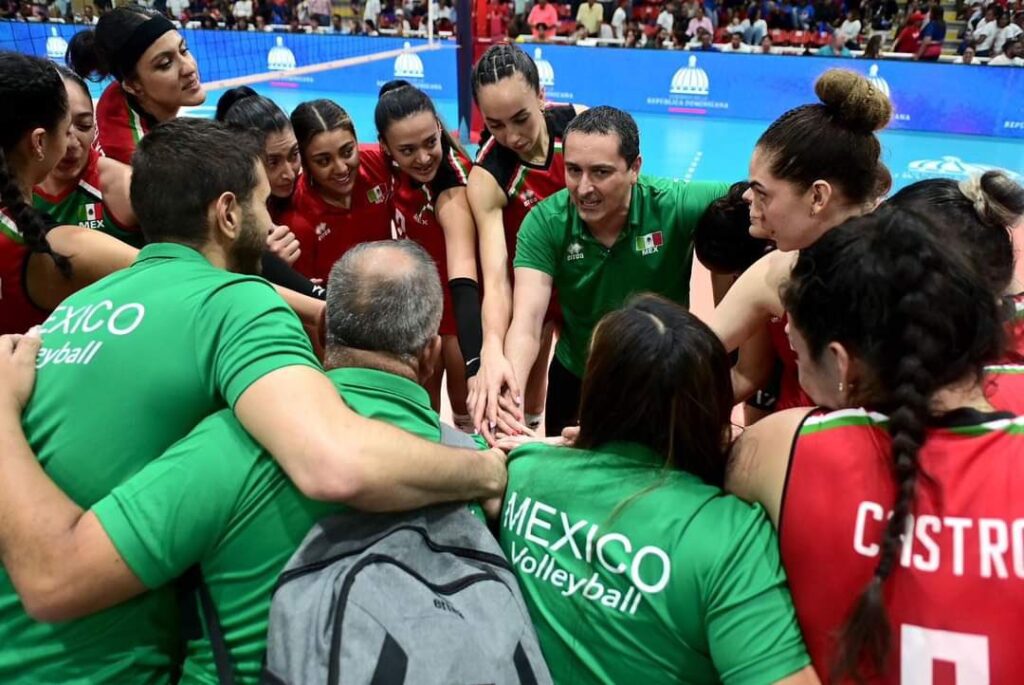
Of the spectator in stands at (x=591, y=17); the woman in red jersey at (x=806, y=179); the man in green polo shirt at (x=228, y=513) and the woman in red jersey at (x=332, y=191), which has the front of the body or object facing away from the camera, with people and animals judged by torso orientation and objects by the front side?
the man in green polo shirt

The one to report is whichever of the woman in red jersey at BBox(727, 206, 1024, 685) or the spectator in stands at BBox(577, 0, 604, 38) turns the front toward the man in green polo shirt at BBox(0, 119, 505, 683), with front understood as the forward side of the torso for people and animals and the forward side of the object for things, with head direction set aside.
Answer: the spectator in stands

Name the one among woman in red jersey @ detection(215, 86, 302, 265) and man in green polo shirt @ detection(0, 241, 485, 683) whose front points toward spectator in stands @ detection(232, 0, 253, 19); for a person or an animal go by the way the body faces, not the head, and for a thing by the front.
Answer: the man in green polo shirt

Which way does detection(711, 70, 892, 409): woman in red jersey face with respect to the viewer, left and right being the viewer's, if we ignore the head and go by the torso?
facing to the left of the viewer

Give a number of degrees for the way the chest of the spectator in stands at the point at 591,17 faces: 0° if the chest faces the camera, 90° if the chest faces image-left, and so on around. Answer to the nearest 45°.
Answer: approximately 0°

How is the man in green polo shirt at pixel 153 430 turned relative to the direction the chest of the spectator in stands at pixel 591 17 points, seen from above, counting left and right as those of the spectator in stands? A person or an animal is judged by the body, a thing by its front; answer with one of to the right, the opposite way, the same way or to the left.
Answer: the opposite way

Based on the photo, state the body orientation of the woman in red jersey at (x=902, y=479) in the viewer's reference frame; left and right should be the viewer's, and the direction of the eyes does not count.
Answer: facing away from the viewer

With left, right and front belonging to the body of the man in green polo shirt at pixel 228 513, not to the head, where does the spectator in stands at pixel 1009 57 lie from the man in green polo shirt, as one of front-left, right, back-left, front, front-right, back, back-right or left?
front-right

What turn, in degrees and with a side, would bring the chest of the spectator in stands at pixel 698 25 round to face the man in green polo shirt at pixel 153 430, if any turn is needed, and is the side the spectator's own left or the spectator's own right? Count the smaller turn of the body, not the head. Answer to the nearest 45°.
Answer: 0° — they already face them

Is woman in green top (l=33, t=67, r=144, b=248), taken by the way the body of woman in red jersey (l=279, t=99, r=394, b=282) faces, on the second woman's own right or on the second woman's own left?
on the second woman's own right

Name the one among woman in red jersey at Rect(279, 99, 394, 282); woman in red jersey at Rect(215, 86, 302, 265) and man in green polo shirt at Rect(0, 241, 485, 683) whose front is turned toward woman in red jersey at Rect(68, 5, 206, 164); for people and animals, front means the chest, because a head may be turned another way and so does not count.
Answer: the man in green polo shirt

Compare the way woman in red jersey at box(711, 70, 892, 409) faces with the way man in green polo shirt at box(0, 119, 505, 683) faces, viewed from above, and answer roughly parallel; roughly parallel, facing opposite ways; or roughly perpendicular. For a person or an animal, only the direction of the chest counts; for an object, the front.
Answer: roughly perpendicular

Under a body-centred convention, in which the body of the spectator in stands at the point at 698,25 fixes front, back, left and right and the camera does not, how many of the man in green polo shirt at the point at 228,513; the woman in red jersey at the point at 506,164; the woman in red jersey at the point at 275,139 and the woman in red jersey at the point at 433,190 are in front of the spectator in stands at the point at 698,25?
4

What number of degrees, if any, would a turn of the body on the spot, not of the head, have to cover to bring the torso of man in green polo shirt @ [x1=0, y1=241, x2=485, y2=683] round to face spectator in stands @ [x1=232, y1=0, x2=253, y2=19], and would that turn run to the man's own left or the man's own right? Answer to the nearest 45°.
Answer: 0° — they already face them

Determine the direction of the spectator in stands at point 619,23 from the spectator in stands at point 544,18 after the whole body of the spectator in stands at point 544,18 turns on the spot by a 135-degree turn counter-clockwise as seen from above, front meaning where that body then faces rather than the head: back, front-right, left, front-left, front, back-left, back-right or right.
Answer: front-right
